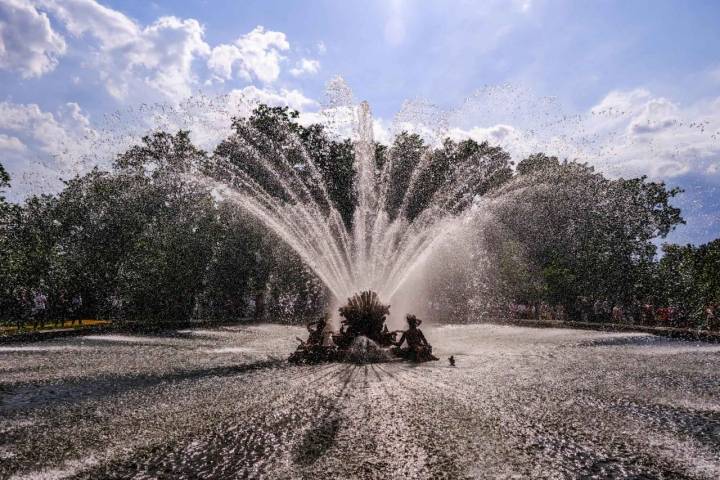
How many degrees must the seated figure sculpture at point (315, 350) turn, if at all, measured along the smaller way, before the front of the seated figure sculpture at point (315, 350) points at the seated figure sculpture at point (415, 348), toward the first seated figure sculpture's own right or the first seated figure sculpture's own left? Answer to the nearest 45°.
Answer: approximately 135° to the first seated figure sculpture's own left

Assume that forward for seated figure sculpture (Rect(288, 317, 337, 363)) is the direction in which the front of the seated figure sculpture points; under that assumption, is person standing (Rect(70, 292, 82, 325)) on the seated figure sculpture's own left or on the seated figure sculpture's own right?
on the seated figure sculpture's own right

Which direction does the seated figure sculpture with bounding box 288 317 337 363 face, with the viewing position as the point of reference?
facing the viewer and to the left of the viewer

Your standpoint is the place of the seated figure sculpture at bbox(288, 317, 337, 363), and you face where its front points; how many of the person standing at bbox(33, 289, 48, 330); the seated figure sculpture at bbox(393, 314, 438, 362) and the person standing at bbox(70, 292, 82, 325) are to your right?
2
